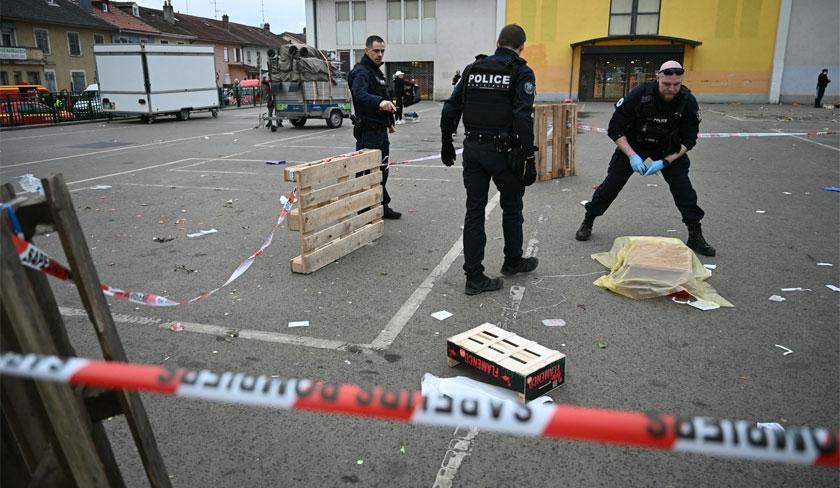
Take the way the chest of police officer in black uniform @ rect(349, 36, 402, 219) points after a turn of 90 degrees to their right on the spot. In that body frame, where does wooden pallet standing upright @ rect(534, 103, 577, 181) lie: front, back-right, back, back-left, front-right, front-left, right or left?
back

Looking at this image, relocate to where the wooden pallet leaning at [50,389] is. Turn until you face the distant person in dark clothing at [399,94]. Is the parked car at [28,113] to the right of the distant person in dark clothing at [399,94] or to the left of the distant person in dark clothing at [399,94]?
left

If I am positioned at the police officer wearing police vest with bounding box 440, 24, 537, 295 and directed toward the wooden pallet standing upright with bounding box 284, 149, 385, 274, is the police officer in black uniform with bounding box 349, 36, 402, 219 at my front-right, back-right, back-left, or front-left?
front-right

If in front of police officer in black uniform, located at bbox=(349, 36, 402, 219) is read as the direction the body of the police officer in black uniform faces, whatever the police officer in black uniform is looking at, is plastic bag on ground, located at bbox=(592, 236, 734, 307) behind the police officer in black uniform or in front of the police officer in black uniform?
in front

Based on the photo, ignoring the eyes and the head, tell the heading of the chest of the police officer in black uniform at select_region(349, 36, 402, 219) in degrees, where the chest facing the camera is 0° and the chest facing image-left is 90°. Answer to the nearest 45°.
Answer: approximately 315°

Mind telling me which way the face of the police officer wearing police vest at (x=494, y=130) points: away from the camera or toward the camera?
away from the camera

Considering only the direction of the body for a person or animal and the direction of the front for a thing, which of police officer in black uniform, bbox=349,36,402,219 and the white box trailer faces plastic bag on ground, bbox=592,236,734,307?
the police officer in black uniform

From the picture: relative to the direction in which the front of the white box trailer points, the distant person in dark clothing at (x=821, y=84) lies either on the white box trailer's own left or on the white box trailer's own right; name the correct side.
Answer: on the white box trailer's own right

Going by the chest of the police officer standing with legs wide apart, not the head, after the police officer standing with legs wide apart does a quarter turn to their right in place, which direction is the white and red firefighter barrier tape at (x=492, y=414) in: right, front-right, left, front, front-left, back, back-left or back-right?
left

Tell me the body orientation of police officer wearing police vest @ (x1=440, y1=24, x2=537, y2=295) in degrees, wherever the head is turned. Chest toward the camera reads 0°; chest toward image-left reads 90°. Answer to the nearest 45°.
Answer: approximately 225°

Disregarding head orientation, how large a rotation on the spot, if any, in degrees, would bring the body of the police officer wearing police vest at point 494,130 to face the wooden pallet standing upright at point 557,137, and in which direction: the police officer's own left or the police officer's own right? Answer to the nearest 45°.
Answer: approximately 45° to the police officer's own left

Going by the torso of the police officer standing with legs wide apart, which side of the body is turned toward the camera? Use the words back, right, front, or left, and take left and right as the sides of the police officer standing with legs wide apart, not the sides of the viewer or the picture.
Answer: front

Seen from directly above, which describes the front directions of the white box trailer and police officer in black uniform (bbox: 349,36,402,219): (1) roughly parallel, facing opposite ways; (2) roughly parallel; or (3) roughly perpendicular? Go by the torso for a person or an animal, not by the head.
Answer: roughly perpendicular
